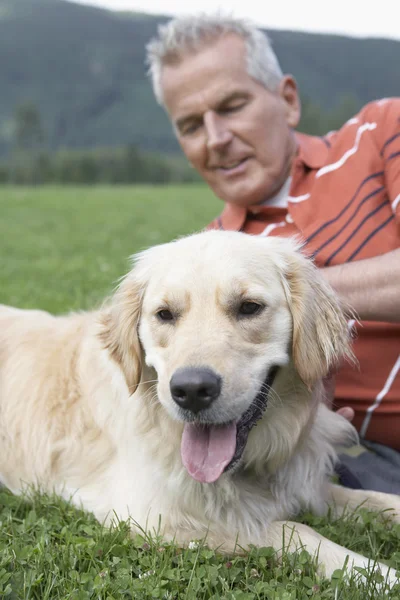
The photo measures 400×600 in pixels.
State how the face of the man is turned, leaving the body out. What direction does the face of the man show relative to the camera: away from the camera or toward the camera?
toward the camera

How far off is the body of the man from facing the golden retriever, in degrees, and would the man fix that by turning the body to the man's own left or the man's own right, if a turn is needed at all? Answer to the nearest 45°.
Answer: approximately 45° to the man's own left

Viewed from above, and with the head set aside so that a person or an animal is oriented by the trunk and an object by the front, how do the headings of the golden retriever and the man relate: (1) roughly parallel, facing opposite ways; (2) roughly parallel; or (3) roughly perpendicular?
roughly perpendicular

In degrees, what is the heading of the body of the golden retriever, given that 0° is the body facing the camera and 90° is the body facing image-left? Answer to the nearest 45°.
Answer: approximately 315°

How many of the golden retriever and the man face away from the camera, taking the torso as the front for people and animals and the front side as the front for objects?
0

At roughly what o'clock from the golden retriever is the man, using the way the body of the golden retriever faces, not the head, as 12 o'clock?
The man is roughly at 8 o'clock from the golden retriever.
